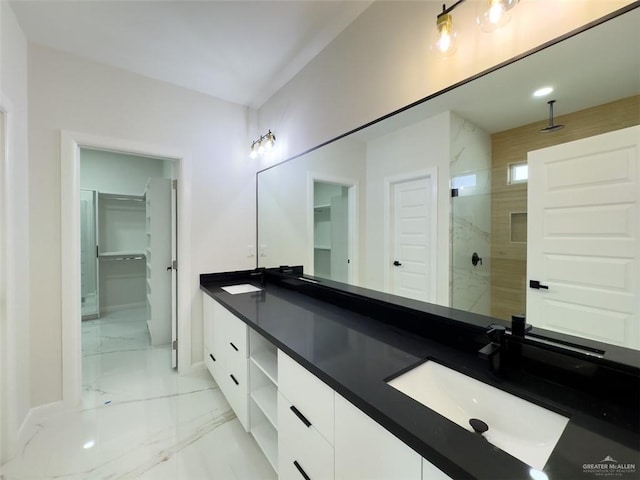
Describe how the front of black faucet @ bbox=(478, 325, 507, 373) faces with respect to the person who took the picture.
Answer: facing the viewer and to the left of the viewer

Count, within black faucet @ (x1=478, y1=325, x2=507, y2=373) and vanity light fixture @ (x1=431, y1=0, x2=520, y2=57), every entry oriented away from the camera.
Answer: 0

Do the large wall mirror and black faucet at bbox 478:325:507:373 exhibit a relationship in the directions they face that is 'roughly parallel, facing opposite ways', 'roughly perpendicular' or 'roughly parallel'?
roughly parallel

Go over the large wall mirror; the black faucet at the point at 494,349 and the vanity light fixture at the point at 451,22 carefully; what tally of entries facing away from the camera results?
0

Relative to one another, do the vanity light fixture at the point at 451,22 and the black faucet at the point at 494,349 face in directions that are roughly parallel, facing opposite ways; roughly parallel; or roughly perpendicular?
roughly parallel

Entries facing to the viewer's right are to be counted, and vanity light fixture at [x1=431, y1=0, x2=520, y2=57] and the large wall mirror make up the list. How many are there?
0
